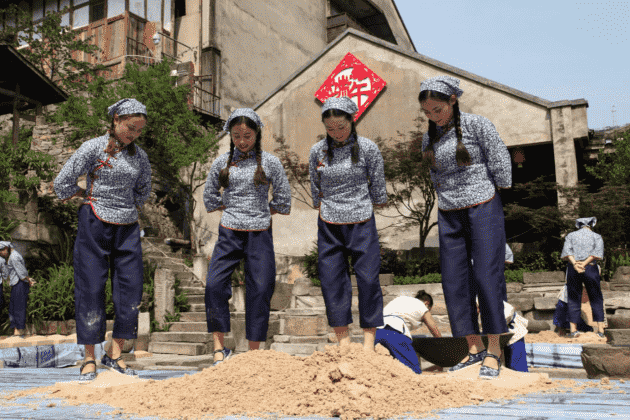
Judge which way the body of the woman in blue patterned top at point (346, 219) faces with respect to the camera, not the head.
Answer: toward the camera

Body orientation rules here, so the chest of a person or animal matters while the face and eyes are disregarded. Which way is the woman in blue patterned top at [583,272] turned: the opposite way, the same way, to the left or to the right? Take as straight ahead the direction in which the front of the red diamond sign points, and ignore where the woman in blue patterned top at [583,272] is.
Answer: the opposite way

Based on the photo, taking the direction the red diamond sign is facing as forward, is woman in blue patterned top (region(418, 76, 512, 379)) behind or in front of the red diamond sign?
in front

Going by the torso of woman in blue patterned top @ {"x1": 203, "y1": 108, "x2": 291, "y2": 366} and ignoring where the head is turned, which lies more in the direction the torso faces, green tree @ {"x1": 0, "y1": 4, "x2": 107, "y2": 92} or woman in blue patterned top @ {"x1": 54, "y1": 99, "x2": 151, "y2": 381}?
the woman in blue patterned top

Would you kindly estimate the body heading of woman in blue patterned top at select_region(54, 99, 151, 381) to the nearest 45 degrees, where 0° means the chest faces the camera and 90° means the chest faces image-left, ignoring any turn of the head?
approximately 315°

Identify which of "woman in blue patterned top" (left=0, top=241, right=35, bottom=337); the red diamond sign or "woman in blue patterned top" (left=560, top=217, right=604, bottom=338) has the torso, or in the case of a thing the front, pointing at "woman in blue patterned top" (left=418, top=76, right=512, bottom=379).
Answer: the red diamond sign

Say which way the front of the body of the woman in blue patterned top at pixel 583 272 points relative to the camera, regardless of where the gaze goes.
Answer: away from the camera

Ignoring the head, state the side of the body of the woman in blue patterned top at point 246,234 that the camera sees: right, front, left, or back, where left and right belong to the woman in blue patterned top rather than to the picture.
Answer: front

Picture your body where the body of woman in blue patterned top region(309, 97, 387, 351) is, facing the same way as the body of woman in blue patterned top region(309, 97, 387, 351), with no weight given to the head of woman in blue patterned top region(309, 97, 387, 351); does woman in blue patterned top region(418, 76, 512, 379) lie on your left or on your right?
on your left

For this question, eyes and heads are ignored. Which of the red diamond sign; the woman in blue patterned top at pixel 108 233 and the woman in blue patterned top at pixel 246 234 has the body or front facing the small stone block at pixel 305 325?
the red diamond sign

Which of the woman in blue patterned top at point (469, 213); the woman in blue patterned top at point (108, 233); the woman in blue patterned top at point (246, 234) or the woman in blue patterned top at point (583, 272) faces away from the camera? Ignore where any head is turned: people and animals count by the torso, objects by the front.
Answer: the woman in blue patterned top at point (583, 272)
